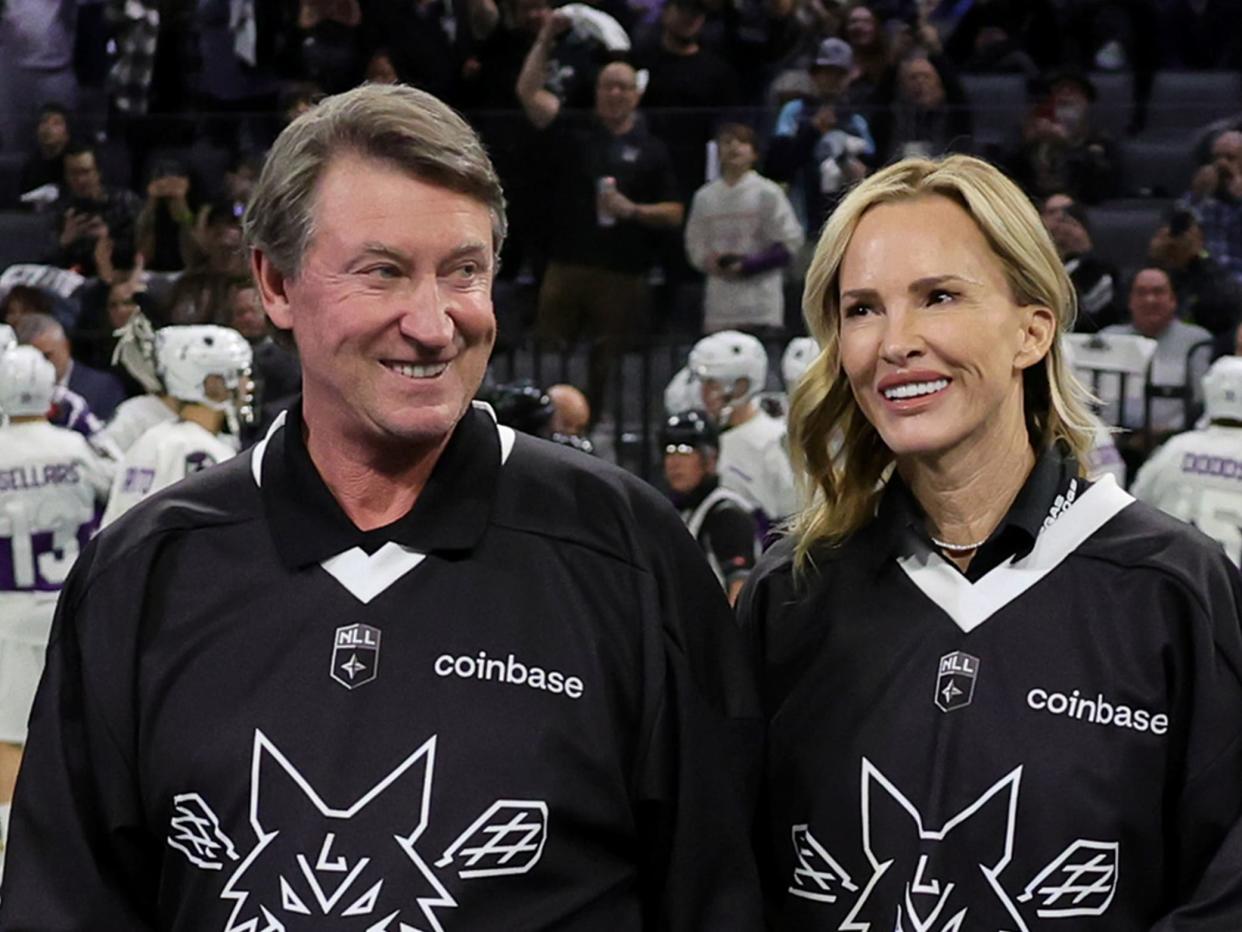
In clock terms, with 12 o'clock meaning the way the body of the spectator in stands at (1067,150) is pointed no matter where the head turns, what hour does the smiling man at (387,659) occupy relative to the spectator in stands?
The smiling man is roughly at 12 o'clock from the spectator in stands.

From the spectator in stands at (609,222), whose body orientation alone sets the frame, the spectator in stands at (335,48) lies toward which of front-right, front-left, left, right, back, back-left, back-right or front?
back-right

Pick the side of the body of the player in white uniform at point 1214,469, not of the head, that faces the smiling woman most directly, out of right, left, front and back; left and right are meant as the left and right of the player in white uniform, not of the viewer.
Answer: back

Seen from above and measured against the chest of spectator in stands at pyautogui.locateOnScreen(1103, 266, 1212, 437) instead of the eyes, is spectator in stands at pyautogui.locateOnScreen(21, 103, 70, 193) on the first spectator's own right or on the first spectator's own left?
on the first spectator's own right

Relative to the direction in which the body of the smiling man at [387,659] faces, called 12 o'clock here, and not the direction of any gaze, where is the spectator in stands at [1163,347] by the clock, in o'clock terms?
The spectator in stands is roughly at 7 o'clock from the smiling man.

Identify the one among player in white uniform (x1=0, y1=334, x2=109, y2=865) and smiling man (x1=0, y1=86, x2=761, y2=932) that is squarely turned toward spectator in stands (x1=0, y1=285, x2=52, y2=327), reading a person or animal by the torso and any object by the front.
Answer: the player in white uniform

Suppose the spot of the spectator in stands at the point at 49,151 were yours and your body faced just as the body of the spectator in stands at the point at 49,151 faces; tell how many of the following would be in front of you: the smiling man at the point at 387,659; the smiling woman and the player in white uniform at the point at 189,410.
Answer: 3

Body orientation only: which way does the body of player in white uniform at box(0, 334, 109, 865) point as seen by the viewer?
away from the camera

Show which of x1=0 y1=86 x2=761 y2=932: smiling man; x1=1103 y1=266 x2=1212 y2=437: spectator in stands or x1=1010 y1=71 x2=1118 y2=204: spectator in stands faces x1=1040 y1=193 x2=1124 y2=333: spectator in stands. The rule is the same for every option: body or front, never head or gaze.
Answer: x1=1010 y1=71 x2=1118 y2=204: spectator in stands

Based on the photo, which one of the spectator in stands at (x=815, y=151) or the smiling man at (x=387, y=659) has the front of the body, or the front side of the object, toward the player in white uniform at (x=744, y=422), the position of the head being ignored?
the spectator in stands

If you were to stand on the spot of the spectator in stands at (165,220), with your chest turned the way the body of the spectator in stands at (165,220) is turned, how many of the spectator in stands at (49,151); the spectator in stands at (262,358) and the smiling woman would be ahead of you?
2

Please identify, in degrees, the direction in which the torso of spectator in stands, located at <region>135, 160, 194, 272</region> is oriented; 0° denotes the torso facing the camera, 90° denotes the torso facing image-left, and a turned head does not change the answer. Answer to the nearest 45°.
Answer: approximately 0°
